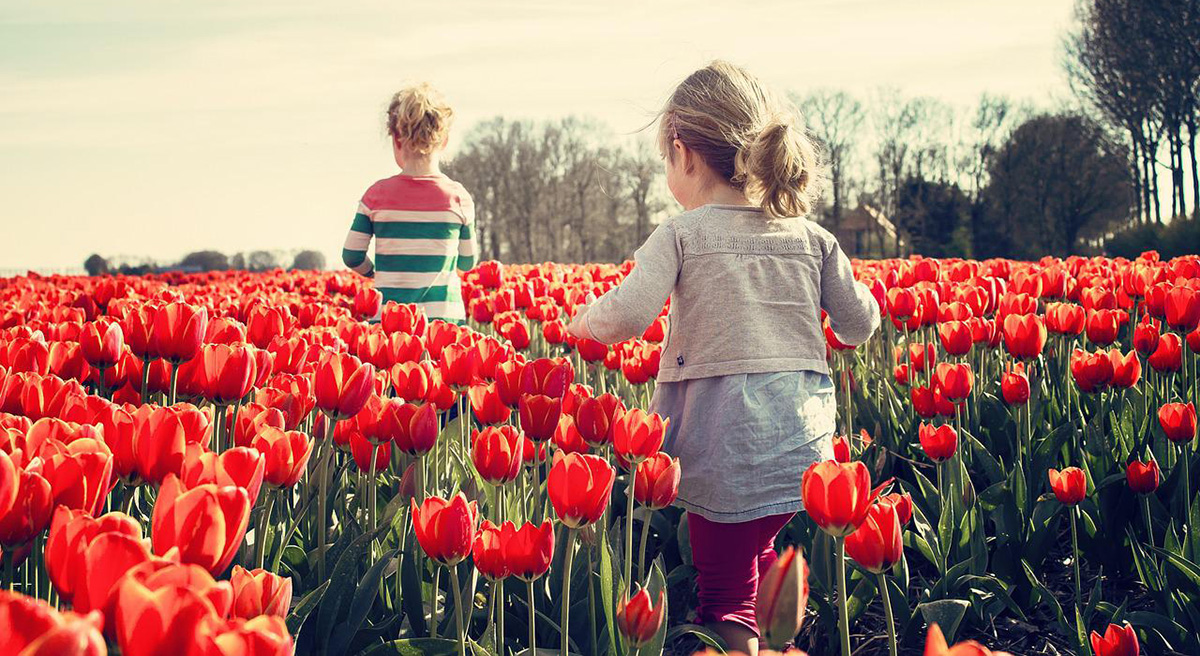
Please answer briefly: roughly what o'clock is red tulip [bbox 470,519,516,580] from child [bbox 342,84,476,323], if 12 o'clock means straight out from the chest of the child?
The red tulip is roughly at 6 o'clock from the child.

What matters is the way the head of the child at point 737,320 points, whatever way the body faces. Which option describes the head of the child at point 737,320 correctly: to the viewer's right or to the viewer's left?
to the viewer's left

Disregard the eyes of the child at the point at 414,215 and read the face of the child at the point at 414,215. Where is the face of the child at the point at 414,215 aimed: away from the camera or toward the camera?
away from the camera

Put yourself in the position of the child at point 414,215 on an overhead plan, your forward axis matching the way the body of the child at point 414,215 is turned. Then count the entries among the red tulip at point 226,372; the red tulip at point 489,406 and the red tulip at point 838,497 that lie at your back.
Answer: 3

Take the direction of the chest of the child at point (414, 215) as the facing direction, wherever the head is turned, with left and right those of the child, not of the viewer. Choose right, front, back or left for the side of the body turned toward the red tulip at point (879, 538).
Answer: back

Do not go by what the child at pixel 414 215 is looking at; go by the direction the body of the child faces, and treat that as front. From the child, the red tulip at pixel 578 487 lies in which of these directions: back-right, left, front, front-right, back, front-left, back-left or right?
back

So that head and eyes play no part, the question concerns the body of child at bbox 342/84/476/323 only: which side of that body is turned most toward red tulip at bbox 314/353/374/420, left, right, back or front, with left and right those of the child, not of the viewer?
back

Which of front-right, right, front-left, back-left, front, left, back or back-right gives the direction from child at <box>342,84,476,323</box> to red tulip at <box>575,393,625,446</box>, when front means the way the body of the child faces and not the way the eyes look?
back

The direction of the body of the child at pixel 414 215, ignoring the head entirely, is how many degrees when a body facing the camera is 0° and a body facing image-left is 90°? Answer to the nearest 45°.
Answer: approximately 180°

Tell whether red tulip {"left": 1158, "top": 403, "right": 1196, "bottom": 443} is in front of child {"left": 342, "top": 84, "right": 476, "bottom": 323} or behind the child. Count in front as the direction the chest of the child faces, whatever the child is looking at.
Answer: behind

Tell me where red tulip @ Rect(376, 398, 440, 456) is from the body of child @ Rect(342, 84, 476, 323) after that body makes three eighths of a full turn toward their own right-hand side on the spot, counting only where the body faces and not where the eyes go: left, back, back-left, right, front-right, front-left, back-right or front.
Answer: front-right

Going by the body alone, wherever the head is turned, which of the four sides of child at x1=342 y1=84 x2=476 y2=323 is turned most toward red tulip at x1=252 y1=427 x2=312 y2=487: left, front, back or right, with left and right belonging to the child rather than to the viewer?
back

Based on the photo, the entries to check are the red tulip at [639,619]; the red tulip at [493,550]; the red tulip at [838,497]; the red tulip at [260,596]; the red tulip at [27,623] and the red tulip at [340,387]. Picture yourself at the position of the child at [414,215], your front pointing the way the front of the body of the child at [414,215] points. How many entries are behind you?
6

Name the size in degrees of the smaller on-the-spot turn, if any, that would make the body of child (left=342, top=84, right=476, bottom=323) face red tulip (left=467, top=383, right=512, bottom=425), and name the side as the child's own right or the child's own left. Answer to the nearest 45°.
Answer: approximately 180°

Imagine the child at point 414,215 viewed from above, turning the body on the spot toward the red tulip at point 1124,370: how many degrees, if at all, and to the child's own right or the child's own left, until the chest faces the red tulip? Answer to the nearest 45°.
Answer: approximately 135° to the child's own right
